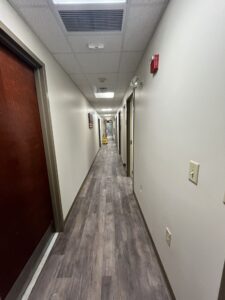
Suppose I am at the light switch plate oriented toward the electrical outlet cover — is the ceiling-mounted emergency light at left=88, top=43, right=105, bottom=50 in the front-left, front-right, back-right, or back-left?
front-left

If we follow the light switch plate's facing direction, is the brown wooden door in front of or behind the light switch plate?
in front

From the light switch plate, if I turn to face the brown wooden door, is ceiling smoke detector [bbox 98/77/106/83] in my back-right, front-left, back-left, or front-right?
front-right

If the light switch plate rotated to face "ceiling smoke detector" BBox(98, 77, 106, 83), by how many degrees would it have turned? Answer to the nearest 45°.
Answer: approximately 90° to its right
